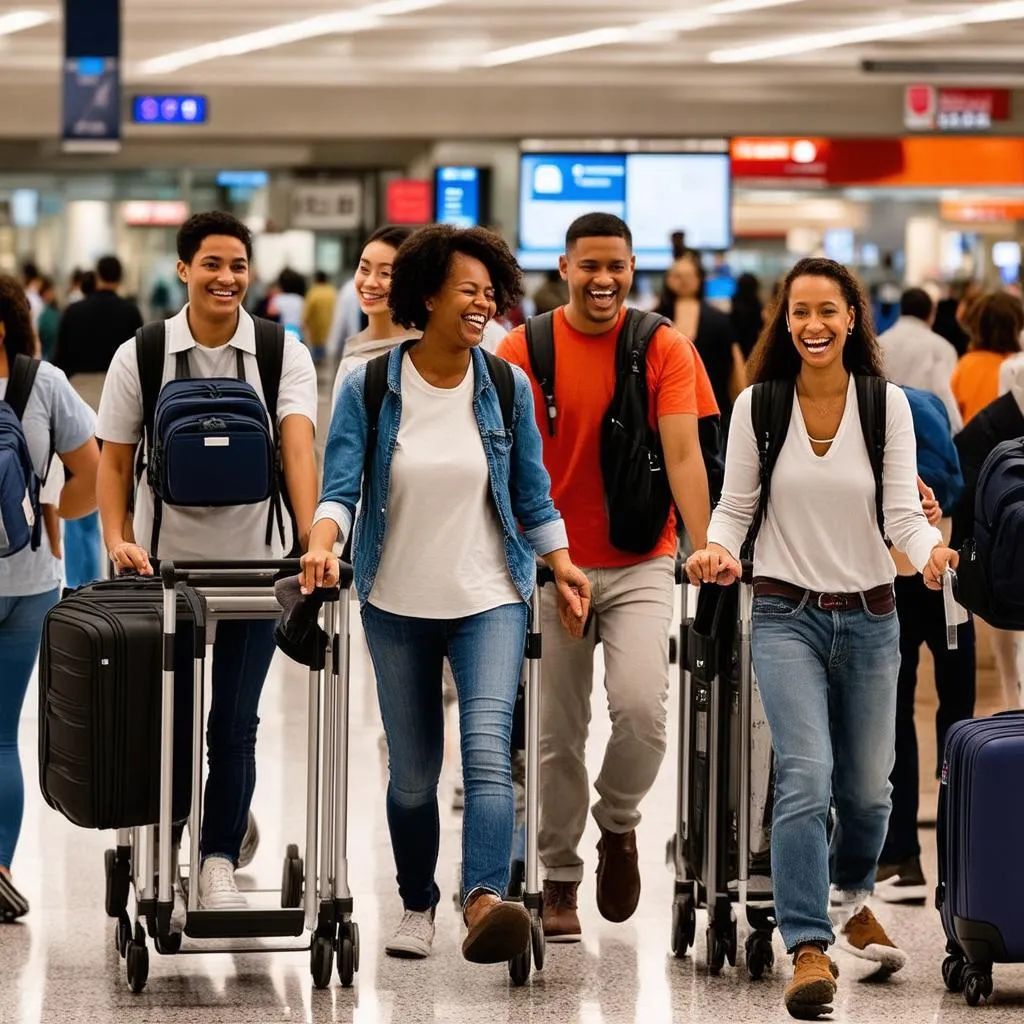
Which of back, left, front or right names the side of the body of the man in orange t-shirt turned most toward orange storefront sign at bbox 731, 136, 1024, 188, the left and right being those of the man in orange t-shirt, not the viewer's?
back

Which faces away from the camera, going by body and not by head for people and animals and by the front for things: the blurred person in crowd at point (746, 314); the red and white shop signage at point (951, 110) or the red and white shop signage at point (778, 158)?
the blurred person in crowd

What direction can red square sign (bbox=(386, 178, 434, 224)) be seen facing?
toward the camera

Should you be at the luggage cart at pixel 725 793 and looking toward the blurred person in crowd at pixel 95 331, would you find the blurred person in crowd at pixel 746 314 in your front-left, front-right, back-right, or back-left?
front-right

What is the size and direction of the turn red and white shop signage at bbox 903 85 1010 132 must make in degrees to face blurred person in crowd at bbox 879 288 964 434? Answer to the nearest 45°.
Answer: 0° — it already faces them

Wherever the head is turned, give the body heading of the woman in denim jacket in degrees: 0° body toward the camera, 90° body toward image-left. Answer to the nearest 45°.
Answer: approximately 0°

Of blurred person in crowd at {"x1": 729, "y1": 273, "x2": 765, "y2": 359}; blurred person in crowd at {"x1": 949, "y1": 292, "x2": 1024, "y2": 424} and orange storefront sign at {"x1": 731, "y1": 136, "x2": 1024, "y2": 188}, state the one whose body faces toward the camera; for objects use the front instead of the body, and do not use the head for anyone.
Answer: the orange storefront sign

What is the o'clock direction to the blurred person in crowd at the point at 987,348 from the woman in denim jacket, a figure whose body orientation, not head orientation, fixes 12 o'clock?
The blurred person in crowd is roughly at 7 o'clock from the woman in denim jacket.

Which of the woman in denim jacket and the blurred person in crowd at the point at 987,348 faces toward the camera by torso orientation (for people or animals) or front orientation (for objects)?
the woman in denim jacket

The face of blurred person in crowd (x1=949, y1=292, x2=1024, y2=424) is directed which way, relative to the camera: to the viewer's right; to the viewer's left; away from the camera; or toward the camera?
away from the camera

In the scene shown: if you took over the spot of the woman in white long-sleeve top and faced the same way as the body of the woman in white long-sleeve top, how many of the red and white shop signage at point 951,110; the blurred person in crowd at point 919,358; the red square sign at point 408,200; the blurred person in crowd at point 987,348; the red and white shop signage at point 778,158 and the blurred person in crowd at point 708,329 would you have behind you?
6

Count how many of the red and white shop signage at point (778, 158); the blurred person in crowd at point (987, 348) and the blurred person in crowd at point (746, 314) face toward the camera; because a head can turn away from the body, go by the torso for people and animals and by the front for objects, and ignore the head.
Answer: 1

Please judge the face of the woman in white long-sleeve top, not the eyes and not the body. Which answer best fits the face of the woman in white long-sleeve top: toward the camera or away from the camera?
toward the camera

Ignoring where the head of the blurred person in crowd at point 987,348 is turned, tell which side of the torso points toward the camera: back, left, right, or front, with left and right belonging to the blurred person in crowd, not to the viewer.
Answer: back

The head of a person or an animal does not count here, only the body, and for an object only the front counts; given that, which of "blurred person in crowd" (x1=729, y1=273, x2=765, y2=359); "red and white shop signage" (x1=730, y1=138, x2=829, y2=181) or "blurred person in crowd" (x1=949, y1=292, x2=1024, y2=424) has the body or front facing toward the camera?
the red and white shop signage
